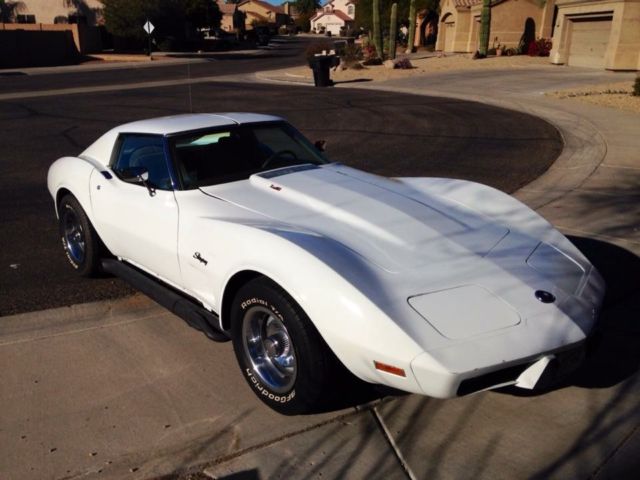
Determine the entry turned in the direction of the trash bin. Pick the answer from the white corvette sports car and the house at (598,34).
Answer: the house

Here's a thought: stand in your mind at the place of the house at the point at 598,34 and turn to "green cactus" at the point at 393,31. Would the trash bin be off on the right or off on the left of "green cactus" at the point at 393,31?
left

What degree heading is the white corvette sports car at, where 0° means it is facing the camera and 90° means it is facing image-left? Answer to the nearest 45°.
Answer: approximately 315°

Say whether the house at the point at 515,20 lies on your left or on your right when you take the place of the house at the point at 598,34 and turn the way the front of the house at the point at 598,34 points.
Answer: on your right

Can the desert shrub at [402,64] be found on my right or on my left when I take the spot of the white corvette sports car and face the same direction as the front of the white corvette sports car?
on my left

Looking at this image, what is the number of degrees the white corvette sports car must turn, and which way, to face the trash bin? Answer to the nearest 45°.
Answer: approximately 135° to its left

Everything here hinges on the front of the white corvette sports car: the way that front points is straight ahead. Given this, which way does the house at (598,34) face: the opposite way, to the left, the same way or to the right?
to the right

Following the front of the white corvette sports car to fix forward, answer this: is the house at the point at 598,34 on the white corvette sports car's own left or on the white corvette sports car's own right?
on the white corvette sports car's own left

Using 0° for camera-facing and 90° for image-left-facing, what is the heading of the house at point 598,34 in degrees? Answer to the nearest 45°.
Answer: approximately 45°

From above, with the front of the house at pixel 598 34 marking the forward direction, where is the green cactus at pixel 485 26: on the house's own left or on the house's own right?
on the house's own right
